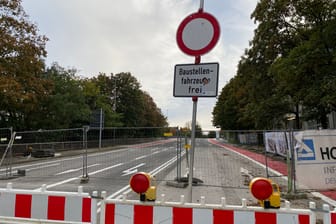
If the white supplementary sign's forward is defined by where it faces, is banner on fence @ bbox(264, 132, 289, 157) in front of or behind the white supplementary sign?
behind

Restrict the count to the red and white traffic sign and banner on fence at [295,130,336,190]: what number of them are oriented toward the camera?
2

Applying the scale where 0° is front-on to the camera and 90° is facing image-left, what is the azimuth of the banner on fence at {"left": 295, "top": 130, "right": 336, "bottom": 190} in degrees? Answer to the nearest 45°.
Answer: approximately 0°

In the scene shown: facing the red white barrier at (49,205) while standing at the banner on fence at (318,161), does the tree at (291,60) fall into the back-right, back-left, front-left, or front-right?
back-right

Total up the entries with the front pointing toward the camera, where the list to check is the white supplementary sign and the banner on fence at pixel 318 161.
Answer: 2

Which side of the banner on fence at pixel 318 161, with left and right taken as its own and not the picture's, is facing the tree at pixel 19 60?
right

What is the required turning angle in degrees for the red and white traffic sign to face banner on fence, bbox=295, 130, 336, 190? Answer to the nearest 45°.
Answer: approximately 135° to its left

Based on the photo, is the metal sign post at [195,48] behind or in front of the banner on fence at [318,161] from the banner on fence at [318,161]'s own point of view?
in front

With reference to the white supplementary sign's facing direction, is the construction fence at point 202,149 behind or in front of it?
behind

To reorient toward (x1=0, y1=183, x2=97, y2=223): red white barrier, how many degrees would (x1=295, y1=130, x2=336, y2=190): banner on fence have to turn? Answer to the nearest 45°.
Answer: approximately 45° to its right

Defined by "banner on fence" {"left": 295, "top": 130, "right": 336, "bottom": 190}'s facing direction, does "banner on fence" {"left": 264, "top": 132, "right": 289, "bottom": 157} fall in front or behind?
behind

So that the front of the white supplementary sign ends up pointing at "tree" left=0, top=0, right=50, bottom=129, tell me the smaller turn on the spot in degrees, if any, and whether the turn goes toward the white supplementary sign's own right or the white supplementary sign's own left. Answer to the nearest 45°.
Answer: approximately 135° to the white supplementary sign's own right
